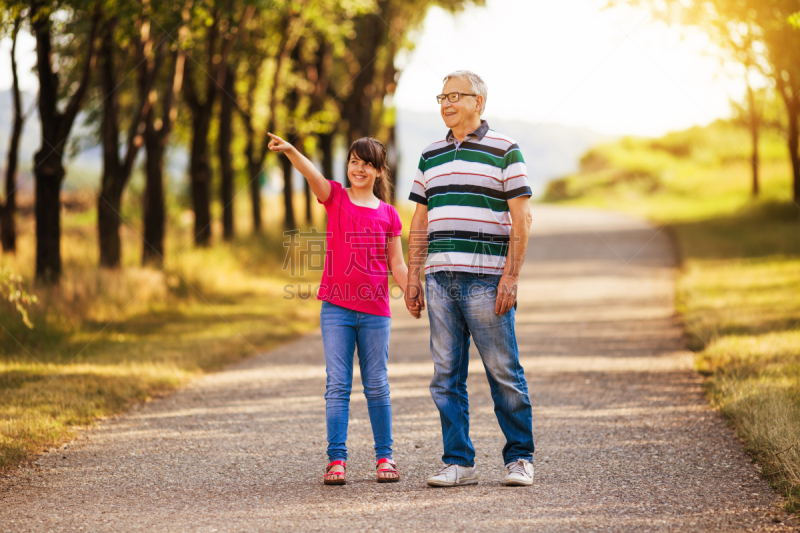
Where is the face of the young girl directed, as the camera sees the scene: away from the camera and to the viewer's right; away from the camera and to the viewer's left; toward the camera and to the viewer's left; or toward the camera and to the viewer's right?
toward the camera and to the viewer's left

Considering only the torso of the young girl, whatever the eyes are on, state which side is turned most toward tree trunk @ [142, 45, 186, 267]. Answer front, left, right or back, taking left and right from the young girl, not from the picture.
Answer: back

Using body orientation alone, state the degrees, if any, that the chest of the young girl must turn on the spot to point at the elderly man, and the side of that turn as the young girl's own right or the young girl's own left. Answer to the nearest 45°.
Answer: approximately 45° to the young girl's own left

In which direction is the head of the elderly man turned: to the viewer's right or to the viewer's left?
to the viewer's left

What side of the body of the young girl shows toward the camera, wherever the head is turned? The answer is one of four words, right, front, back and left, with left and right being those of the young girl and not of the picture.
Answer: front

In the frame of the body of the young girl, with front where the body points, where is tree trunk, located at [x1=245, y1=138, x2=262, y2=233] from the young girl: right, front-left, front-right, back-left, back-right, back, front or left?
back

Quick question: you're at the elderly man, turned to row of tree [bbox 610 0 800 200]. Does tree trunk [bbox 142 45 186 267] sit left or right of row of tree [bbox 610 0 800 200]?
left

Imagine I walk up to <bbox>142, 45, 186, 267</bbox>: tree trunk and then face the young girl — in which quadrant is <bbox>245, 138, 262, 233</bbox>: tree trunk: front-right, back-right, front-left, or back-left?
back-left

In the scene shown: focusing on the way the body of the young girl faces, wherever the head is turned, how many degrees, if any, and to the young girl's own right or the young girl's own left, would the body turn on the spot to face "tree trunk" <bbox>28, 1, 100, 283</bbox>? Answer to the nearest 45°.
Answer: approximately 135° to the young girl's own right

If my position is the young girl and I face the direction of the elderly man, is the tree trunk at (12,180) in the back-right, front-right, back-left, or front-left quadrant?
back-left

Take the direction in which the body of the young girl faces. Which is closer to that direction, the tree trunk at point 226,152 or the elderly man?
the elderly man

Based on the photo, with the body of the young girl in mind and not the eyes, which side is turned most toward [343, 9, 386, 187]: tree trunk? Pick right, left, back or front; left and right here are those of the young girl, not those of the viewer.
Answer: back

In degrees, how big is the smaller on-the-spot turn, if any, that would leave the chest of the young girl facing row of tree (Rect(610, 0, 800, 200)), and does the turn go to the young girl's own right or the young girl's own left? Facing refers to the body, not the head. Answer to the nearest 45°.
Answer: approximately 135° to the young girl's own left
